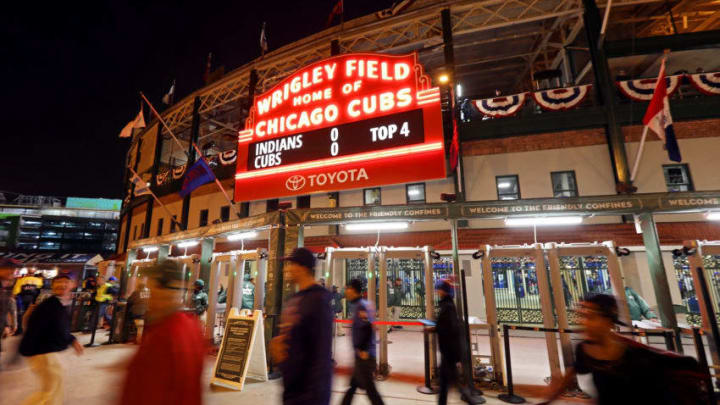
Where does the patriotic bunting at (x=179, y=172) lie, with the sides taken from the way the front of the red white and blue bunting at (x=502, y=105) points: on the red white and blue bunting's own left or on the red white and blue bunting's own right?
on the red white and blue bunting's own right

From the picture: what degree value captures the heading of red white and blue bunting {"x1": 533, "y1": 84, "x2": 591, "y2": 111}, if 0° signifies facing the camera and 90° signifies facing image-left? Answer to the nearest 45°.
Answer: approximately 0°

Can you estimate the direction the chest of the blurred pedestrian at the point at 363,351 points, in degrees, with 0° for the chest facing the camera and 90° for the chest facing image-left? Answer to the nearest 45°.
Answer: approximately 90°

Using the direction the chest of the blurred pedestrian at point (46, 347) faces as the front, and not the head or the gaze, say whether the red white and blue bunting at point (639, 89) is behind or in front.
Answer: in front

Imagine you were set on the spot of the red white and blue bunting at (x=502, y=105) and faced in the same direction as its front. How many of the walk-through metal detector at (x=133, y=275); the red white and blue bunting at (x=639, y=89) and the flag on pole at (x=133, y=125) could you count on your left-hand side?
1

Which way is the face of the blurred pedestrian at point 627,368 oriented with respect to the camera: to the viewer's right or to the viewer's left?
to the viewer's left

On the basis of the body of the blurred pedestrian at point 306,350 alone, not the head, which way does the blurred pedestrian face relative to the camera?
to the viewer's left

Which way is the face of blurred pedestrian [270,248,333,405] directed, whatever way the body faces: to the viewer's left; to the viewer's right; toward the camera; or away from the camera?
to the viewer's left

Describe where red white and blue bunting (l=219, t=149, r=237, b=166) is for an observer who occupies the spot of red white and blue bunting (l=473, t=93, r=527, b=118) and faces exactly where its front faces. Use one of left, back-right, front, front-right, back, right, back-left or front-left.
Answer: right
